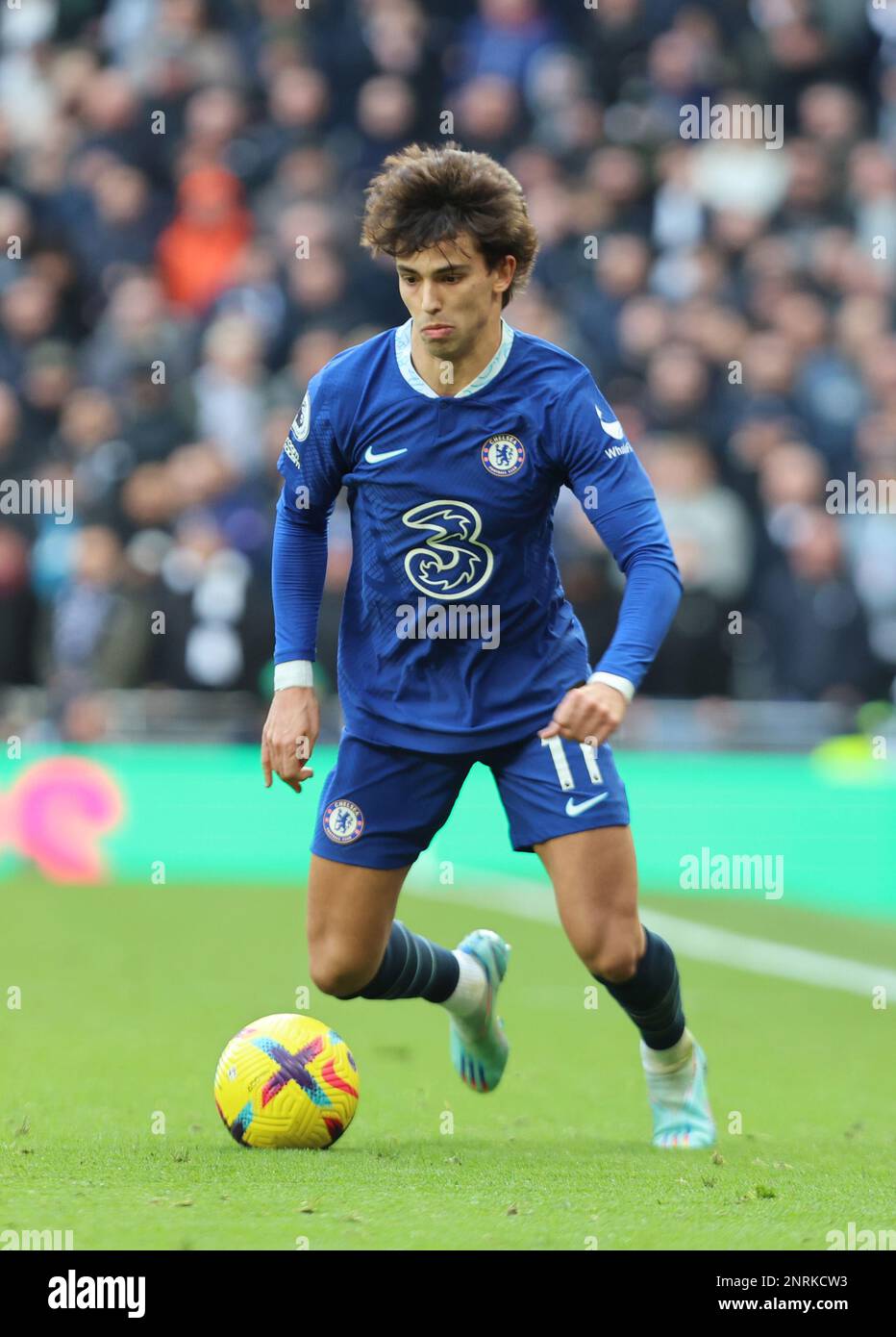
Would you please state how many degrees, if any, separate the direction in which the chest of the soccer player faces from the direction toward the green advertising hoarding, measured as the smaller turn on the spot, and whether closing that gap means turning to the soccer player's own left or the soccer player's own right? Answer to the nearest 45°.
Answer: approximately 180°

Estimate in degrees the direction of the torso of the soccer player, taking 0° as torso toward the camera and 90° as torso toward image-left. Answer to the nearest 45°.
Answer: approximately 0°

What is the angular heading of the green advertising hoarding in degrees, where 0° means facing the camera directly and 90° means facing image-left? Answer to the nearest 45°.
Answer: approximately 0°

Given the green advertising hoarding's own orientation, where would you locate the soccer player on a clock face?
The soccer player is roughly at 12 o'clock from the green advertising hoarding.

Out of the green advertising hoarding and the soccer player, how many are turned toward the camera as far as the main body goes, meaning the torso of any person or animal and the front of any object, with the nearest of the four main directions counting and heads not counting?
2

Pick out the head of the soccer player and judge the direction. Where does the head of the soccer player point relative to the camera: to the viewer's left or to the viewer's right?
to the viewer's left
